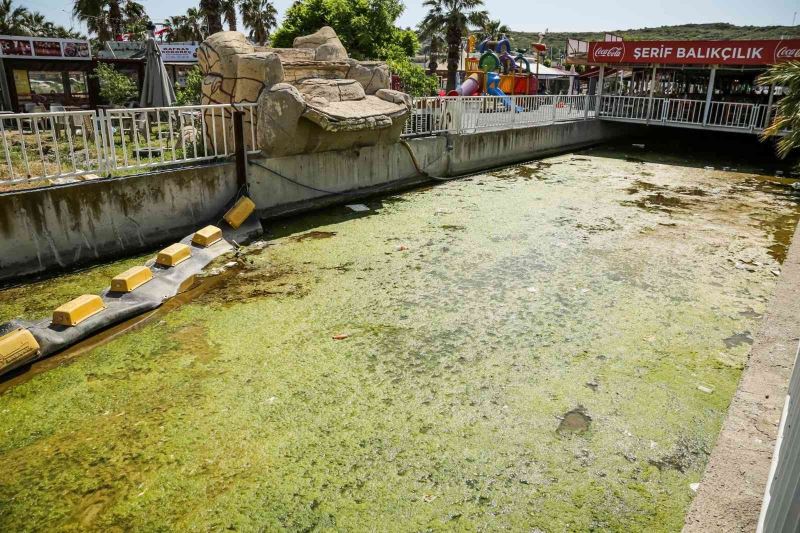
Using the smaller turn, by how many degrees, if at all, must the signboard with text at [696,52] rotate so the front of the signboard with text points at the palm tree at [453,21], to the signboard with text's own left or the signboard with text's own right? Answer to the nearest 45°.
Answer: approximately 135° to the signboard with text's own right

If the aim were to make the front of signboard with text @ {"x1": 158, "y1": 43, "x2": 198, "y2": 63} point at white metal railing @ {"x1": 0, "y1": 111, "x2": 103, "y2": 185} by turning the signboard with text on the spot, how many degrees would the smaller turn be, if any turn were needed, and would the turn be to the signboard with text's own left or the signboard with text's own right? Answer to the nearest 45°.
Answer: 0° — it already faces it

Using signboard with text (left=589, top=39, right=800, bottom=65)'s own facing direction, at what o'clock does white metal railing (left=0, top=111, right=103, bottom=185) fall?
The white metal railing is roughly at 1 o'clock from the signboard with text.

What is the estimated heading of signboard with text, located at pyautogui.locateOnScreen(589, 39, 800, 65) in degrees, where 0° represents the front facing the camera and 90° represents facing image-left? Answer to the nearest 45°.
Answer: approximately 0°

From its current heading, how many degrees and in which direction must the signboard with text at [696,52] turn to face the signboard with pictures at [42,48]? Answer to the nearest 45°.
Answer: approximately 90° to its right

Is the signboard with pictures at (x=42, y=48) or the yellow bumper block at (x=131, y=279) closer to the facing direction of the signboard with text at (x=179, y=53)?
the yellow bumper block

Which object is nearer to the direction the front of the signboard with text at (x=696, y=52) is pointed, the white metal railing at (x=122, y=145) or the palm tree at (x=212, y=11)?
the white metal railing

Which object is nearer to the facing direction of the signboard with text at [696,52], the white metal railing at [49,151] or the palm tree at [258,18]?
the white metal railing

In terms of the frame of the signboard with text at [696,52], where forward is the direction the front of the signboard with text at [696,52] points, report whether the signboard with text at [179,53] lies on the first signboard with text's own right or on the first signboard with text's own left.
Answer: on the first signboard with text's own right
